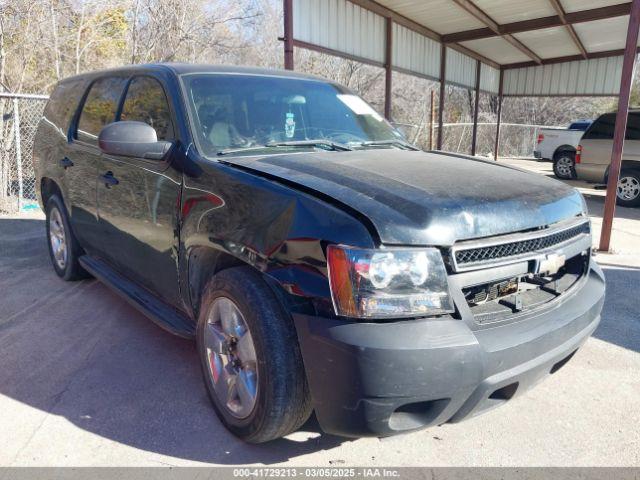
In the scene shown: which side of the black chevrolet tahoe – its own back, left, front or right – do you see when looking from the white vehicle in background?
left

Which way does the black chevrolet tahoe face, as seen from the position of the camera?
facing the viewer and to the right of the viewer

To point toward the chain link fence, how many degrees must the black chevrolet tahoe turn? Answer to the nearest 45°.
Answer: approximately 180°
